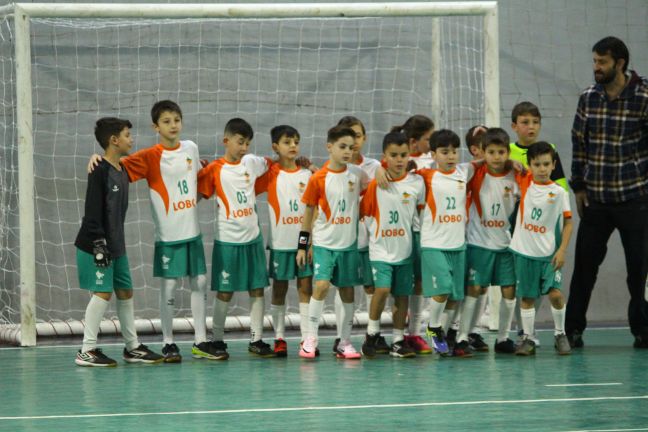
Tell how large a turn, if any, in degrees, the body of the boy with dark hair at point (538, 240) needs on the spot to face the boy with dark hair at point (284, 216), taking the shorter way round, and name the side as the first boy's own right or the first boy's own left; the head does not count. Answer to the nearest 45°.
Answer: approximately 90° to the first boy's own right

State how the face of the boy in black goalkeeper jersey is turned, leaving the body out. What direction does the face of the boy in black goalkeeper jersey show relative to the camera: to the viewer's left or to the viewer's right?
to the viewer's right

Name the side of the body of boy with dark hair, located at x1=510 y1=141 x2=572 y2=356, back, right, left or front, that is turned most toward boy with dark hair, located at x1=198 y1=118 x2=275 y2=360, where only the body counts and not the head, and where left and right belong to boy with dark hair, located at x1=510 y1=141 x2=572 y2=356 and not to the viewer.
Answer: right

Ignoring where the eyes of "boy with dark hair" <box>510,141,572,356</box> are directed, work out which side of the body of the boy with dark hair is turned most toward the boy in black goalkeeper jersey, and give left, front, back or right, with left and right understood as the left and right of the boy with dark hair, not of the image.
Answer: right

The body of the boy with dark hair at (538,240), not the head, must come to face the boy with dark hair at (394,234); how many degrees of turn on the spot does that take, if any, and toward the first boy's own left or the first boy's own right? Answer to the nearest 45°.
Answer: approximately 90° to the first boy's own right

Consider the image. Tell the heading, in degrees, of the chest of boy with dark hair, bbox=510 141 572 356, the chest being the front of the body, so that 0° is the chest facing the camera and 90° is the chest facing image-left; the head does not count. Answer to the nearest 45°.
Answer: approximately 0°
